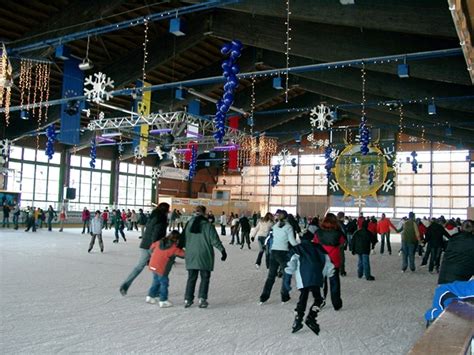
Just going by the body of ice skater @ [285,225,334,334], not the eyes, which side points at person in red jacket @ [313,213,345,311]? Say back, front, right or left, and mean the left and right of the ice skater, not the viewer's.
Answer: front

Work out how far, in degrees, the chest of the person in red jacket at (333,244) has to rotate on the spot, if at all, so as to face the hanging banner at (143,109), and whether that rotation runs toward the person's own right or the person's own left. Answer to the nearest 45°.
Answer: approximately 45° to the person's own left

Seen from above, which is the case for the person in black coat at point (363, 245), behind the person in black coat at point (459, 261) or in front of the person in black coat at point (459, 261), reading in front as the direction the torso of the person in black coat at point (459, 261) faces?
in front

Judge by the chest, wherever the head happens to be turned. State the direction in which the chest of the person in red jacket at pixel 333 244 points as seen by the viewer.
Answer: away from the camera

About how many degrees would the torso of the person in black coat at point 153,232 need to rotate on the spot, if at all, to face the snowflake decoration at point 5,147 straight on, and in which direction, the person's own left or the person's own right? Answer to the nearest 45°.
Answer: approximately 45° to the person's own left

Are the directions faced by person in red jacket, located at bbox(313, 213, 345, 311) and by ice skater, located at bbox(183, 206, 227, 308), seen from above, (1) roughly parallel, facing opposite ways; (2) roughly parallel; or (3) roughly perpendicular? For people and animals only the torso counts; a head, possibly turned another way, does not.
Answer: roughly parallel

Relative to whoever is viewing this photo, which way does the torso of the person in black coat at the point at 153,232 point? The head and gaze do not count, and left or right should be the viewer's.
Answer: facing away from the viewer and to the right of the viewer

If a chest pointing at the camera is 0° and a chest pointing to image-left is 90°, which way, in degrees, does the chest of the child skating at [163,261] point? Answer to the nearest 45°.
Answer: approximately 225°

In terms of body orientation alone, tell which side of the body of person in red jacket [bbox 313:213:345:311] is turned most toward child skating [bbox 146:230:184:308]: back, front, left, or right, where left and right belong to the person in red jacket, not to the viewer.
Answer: left

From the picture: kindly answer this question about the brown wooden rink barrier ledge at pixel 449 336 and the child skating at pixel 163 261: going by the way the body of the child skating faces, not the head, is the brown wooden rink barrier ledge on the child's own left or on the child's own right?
on the child's own right

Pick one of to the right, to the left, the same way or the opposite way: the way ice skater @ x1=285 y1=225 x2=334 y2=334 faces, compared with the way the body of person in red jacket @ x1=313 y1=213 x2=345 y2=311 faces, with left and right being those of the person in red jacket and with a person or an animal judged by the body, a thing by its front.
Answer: the same way

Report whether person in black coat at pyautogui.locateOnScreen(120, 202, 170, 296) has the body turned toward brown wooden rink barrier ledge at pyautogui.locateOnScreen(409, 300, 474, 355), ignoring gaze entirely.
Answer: no

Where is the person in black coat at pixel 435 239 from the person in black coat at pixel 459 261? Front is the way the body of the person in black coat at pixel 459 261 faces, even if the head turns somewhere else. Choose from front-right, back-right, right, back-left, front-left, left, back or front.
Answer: front

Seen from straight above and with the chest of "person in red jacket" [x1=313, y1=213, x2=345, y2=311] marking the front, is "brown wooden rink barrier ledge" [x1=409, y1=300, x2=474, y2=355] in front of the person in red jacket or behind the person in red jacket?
behind

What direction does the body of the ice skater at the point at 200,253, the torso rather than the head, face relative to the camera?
away from the camera

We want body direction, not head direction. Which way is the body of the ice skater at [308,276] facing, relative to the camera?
away from the camera
